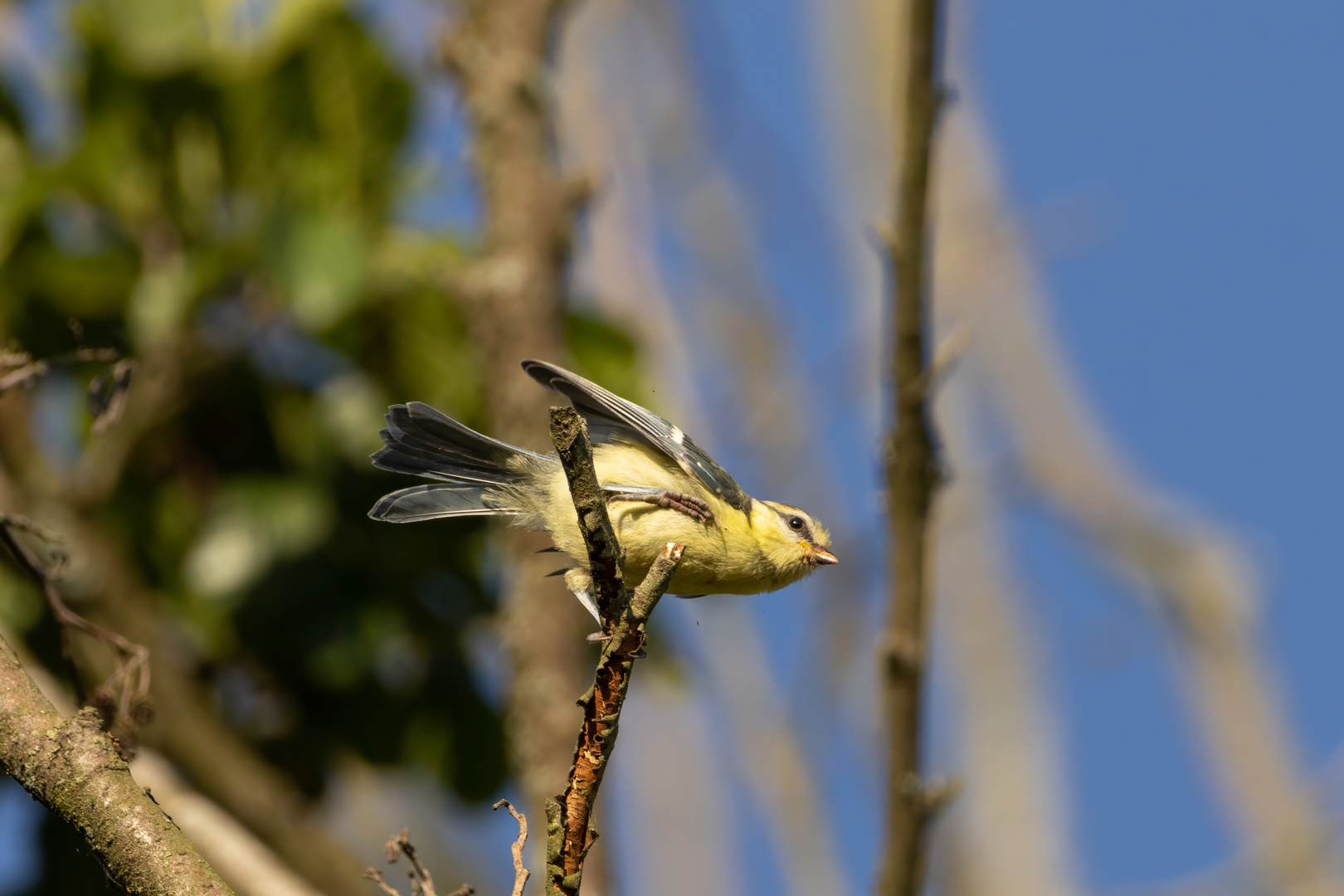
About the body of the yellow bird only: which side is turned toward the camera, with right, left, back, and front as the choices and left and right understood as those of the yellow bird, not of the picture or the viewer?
right

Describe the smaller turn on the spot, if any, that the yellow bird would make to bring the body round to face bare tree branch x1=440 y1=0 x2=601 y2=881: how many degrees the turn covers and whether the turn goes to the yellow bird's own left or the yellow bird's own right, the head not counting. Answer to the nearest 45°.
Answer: approximately 135° to the yellow bird's own left
